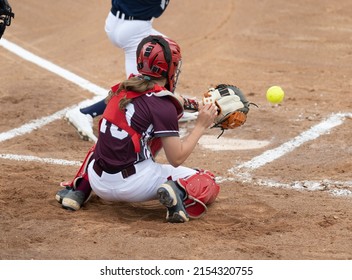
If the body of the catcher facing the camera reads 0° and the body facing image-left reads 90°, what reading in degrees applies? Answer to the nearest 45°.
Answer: approximately 225°

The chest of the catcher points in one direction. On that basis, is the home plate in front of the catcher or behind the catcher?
in front

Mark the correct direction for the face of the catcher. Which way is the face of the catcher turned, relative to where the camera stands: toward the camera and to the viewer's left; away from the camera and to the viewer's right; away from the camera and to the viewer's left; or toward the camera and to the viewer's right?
away from the camera and to the viewer's right
